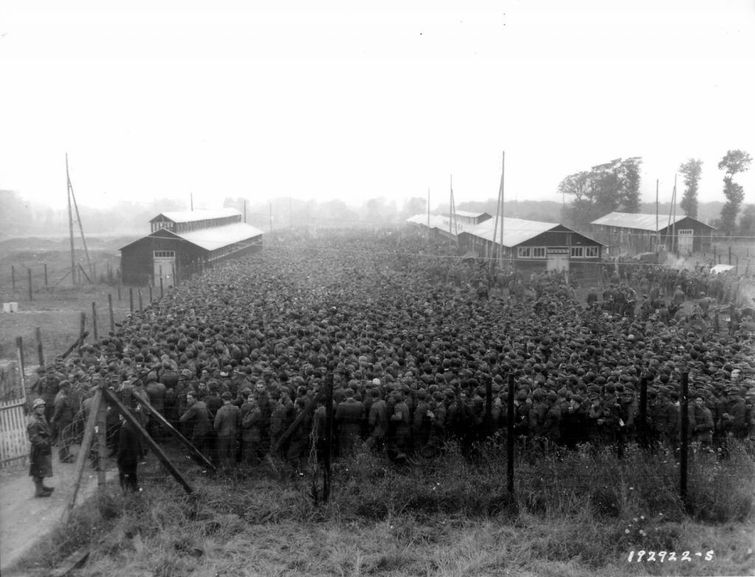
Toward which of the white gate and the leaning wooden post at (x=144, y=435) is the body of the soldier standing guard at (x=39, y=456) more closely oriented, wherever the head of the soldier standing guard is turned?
the leaning wooden post

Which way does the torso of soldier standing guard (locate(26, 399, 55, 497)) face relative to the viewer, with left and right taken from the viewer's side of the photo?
facing the viewer and to the right of the viewer

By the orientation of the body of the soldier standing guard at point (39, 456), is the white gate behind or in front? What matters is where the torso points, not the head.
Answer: behind

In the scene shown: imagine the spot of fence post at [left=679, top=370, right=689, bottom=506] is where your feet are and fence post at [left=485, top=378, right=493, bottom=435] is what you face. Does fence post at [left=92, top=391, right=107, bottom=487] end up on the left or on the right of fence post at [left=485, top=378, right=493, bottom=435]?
left

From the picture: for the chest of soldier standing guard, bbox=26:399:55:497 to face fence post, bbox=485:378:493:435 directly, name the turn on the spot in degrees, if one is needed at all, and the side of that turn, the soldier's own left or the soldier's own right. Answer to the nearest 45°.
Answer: approximately 45° to the soldier's own left
